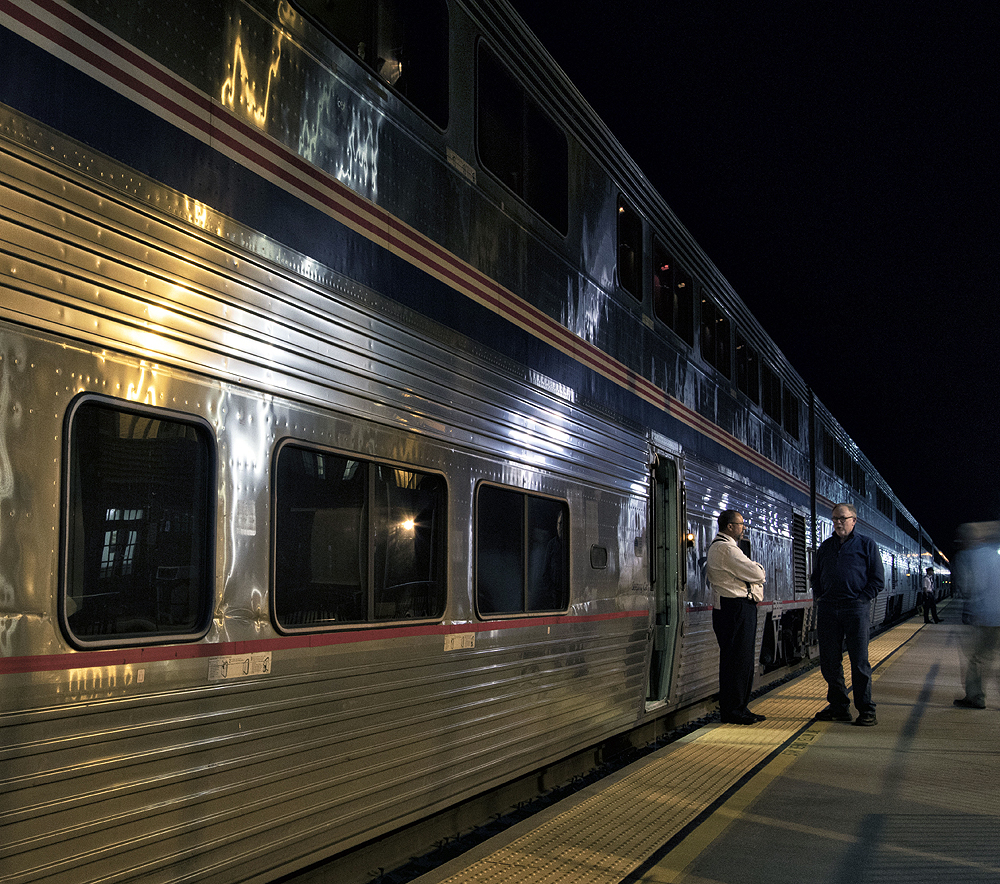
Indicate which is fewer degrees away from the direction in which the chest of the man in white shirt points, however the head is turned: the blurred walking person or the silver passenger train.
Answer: the blurred walking person

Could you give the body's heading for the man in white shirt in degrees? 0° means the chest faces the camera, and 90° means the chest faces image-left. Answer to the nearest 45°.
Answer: approximately 270°

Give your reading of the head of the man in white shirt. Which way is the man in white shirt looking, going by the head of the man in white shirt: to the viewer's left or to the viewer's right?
to the viewer's right

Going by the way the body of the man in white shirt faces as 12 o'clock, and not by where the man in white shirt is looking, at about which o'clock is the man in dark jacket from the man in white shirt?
The man in dark jacket is roughly at 11 o'clock from the man in white shirt.
